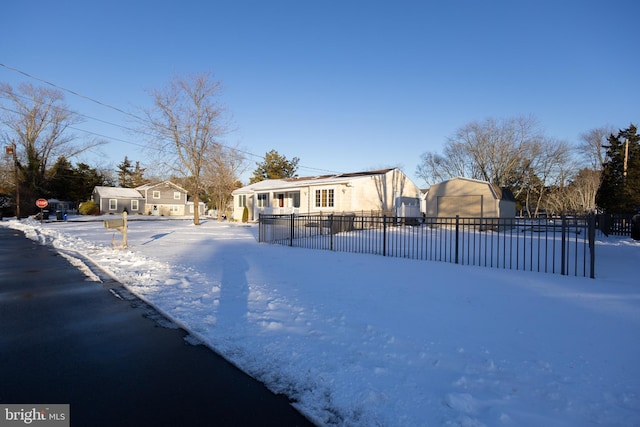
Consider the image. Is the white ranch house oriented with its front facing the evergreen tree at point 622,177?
no

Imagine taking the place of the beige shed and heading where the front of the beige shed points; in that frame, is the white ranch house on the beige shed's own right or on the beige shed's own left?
on the beige shed's own right

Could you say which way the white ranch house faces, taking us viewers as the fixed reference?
facing the viewer and to the left of the viewer

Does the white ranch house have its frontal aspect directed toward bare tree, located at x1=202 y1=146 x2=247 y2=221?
no

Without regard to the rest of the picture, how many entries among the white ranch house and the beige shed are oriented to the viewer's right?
0

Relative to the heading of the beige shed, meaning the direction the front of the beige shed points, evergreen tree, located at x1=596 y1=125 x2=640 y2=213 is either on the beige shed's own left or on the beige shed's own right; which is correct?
on the beige shed's own left

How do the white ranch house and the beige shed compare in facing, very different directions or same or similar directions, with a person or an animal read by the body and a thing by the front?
same or similar directions

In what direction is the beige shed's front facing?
toward the camera

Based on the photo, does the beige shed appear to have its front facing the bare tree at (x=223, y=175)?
no
